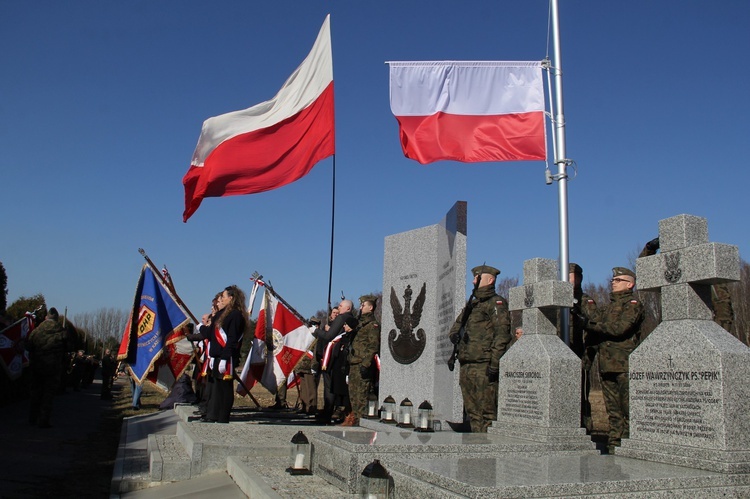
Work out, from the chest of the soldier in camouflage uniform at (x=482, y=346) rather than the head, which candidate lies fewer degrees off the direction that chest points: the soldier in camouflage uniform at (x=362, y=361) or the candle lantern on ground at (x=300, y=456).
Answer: the candle lantern on ground

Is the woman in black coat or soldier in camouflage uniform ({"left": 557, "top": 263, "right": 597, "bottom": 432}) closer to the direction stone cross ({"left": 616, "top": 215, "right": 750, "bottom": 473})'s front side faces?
the woman in black coat

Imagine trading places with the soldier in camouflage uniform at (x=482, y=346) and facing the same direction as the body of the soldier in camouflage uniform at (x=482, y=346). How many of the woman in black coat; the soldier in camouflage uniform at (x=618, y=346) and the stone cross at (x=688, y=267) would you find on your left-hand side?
2

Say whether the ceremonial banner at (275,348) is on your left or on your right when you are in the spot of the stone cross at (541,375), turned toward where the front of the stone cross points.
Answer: on your right

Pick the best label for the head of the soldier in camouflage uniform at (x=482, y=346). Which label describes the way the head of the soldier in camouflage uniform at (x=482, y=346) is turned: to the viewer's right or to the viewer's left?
to the viewer's left

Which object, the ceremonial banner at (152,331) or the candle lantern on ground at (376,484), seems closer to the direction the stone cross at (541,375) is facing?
the candle lantern on ground

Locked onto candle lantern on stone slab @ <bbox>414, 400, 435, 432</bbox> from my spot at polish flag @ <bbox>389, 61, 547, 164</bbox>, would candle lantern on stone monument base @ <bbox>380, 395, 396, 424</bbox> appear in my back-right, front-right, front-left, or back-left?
front-right

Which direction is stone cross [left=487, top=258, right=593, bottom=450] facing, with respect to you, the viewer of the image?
facing the viewer and to the left of the viewer

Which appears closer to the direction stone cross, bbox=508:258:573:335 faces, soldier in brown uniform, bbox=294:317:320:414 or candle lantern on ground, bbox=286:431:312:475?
the candle lantern on ground
